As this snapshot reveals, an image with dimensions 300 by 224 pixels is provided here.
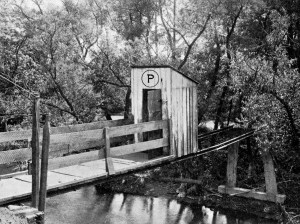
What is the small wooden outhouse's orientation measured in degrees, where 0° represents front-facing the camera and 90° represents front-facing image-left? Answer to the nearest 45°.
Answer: approximately 45°

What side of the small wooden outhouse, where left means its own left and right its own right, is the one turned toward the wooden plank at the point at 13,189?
front

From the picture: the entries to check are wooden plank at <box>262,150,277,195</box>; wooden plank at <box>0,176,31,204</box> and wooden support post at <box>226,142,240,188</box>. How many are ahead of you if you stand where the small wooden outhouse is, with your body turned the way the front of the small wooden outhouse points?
1

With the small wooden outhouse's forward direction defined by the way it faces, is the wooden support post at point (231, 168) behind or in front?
behind

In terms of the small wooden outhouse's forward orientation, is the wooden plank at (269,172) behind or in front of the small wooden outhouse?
behind

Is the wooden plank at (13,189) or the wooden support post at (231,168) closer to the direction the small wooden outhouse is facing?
the wooden plank
